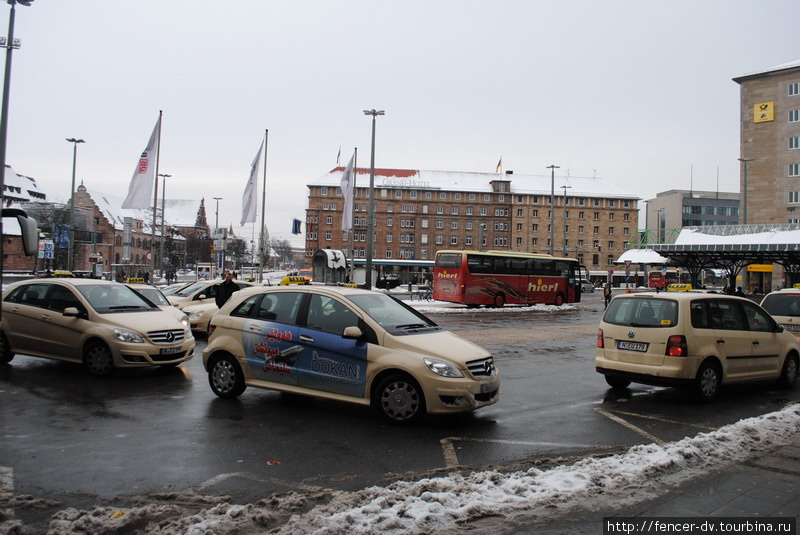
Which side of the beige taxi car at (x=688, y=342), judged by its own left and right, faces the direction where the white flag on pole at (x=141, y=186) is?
left

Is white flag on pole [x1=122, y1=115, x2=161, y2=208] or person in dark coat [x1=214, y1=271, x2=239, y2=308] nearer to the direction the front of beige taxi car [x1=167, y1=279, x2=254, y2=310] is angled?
the person in dark coat

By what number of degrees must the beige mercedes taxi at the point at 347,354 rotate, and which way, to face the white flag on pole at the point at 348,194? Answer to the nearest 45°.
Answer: approximately 135° to its left

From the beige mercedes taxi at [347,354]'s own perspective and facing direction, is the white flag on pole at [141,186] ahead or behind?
behind

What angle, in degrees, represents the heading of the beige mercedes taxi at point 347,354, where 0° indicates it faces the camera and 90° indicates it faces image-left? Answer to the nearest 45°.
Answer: approximately 315°

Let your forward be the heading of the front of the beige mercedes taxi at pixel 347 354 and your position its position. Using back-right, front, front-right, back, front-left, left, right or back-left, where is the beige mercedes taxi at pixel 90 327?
back

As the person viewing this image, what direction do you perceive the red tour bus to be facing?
facing away from the viewer and to the right of the viewer

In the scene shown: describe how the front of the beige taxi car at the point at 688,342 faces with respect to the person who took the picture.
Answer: facing away from the viewer and to the right of the viewer

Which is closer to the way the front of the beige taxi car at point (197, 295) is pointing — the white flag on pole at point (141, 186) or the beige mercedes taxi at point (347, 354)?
the beige mercedes taxi

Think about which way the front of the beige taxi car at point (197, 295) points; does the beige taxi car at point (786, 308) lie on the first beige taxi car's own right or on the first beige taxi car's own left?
on the first beige taxi car's own left
